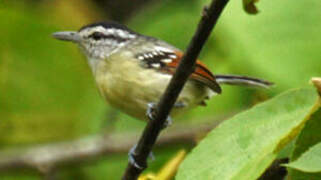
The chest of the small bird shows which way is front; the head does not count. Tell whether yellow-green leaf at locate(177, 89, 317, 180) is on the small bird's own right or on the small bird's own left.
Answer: on the small bird's own left

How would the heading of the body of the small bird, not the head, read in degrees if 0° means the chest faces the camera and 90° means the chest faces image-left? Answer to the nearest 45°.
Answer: approximately 90°

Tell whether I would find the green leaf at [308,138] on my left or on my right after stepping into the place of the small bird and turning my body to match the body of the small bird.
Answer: on my left
